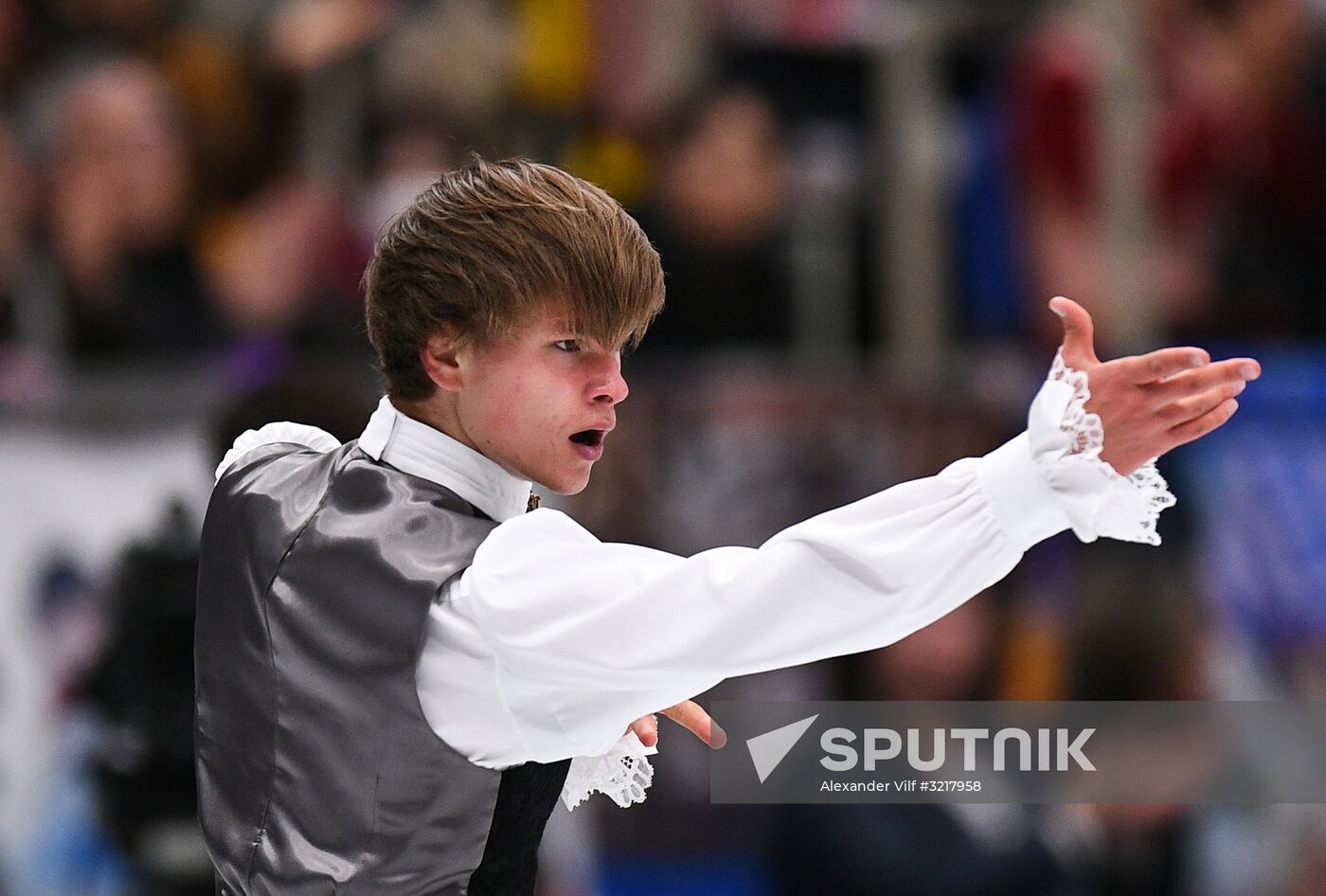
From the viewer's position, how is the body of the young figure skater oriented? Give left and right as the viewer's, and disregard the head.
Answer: facing away from the viewer and to the right of the viewer

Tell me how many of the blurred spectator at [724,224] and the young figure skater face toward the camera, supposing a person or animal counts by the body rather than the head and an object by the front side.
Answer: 1

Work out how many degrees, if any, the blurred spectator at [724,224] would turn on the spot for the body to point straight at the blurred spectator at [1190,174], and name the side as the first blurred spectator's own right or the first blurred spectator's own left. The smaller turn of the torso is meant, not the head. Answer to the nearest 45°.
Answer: approximately 90° to the first blurred spectator's own left

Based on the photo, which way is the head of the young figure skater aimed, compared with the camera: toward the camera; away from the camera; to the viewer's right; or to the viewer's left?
to the viewer's right

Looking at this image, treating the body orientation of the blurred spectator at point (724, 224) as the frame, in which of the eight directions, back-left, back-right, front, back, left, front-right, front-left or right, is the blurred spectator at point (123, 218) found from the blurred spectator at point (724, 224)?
right

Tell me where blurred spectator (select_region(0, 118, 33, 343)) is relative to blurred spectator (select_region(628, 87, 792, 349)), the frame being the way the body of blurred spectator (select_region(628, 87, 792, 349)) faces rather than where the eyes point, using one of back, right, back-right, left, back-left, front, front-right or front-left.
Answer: right

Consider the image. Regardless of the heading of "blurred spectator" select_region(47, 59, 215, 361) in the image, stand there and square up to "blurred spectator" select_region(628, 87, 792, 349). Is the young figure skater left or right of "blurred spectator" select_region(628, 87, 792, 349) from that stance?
right

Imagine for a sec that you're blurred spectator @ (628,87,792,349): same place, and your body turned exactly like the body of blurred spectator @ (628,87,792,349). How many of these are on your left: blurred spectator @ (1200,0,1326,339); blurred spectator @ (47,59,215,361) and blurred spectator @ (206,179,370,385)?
1

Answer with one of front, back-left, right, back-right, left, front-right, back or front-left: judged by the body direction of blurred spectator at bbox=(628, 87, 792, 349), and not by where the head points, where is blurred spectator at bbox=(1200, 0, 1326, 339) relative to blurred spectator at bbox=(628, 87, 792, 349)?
left

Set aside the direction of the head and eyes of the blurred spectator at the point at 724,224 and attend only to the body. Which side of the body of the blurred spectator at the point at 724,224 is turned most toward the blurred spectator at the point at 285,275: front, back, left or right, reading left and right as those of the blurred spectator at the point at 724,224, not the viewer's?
right

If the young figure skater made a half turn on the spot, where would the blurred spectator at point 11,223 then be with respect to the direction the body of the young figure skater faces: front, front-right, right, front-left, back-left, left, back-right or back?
right
